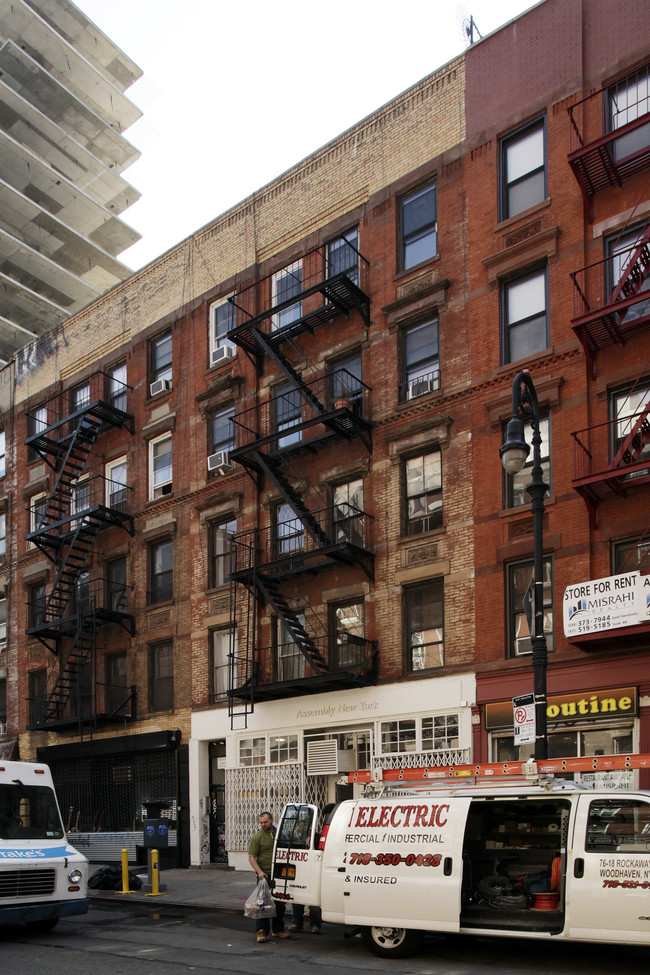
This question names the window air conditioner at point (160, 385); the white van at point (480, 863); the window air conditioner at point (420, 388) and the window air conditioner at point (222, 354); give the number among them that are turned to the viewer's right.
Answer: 1

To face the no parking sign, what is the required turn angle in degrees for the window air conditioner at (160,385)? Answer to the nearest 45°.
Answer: approximately 45° to its left

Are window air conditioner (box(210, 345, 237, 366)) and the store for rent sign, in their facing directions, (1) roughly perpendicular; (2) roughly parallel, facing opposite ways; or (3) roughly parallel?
roughly parallel

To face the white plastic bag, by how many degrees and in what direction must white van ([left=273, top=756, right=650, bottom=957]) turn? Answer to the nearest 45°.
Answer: approximately 135° to its left

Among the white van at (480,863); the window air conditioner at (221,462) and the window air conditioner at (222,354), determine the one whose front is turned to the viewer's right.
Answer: the white van

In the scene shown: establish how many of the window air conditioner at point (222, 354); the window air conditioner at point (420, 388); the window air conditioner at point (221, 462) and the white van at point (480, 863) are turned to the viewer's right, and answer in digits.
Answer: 1

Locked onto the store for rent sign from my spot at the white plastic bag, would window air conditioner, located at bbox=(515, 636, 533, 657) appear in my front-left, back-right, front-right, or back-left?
front-left

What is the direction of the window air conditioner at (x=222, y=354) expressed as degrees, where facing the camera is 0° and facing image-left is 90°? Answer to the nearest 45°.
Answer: approximately 45°

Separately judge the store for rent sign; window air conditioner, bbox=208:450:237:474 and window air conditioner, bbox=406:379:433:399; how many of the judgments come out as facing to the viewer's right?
0

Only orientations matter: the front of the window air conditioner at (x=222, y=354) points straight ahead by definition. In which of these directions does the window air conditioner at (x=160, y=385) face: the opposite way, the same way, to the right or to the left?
the same way

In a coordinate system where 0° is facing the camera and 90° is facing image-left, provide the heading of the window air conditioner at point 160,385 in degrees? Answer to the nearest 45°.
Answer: approximately 45°

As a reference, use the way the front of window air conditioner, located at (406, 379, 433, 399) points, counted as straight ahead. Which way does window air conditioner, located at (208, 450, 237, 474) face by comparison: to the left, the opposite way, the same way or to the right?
the same way

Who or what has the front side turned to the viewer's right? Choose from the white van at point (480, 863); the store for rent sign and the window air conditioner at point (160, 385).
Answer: the white van

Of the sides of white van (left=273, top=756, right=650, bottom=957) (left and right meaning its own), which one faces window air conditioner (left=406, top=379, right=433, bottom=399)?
left

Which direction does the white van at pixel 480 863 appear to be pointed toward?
to the viewer's right

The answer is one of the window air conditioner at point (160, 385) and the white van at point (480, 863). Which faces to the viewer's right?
the white van

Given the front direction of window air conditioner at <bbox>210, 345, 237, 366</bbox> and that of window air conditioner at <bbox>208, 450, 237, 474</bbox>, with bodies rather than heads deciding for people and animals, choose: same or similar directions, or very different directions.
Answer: same or similar directions

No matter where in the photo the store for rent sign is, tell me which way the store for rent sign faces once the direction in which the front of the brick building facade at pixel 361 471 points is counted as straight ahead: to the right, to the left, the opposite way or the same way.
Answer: the same way

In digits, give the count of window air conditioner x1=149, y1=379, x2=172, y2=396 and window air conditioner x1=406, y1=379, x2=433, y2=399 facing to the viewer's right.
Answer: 0
